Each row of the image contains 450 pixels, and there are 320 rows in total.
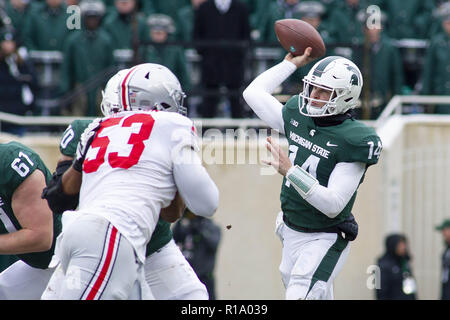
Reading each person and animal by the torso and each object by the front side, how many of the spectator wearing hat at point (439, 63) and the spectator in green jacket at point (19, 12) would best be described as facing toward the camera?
2

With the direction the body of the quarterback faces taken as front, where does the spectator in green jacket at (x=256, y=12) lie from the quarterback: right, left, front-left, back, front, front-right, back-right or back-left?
back-right

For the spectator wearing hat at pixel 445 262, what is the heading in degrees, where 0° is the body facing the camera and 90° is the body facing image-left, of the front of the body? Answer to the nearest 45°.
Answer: approximately 90°

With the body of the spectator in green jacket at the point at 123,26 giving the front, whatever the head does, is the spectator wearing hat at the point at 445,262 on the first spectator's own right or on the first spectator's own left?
on the first spectator's own left

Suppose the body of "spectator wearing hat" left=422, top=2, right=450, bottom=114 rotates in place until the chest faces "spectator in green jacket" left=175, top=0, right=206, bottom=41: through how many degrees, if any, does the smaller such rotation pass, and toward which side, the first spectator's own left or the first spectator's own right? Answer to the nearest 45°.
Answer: approximately 90° to the first spectator's own right
